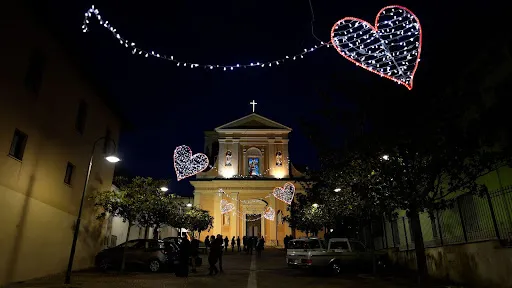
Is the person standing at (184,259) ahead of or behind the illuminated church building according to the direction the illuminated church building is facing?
ahead

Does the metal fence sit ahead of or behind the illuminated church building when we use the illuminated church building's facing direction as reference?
ahead

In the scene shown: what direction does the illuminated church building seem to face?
toward the camera

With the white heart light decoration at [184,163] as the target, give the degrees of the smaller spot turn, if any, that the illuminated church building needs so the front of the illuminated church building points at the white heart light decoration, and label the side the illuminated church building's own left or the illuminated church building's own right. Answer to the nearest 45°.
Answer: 0° — it already faces it

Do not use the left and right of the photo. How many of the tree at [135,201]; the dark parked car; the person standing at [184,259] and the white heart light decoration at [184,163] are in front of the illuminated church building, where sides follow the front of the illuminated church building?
4

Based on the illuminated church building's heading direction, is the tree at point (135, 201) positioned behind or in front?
in front

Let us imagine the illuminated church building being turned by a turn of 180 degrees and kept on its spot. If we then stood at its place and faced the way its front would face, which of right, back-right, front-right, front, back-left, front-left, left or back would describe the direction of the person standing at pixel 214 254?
back

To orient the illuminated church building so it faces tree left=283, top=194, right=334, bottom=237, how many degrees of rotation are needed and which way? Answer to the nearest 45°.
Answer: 0° — it already faces it
